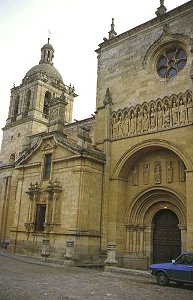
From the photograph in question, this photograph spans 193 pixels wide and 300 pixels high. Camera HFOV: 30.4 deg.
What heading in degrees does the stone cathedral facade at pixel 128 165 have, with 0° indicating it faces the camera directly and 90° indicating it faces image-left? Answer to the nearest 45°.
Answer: approximately 45°

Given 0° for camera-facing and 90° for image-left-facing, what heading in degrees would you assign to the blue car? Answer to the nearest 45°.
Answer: approximately 90°

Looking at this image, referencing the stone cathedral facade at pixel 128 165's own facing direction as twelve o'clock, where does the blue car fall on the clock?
The blue car is roughly at 10 o'clock from the stone cathedral facade.

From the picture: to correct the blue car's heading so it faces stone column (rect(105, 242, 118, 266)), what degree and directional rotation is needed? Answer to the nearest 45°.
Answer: approximately 45° to its right
